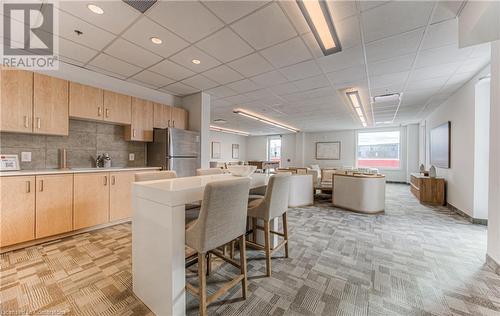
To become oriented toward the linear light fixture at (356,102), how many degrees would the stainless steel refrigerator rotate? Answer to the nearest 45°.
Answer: approximately 45° to its left

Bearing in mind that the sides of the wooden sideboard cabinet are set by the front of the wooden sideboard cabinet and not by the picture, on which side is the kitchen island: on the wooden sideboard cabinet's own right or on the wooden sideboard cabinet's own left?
on the wooden sideboard cabinet's own left

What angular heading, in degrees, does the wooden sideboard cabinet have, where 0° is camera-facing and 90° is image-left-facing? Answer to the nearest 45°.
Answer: approximately 90°

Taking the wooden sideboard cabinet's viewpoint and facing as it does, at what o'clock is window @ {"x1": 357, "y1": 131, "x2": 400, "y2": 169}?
The window is roughly at 2 o'clock from the wooden sideboard cabinet.

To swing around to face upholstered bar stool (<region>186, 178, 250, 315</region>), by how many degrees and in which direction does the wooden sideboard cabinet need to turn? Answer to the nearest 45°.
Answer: approximately 90° to its left

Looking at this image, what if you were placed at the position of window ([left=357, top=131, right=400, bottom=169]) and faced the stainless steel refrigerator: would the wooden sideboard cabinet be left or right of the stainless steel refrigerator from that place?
left

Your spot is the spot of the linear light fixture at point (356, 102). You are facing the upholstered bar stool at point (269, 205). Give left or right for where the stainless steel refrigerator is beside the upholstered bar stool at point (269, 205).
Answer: right

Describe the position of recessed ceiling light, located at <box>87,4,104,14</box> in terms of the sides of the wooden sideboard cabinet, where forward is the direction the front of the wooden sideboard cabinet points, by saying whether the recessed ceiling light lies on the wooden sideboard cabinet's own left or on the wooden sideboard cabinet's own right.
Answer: on the wooden sideboard cabinet's own left

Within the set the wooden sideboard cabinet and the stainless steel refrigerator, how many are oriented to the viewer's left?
1

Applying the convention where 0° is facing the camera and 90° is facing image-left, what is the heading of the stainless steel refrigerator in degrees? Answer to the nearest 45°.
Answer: approximately 315°

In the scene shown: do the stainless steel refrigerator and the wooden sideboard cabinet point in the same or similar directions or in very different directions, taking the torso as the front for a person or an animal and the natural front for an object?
very different directions

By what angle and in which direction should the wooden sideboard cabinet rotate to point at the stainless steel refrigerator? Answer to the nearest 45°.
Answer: approximately 45° to its left
